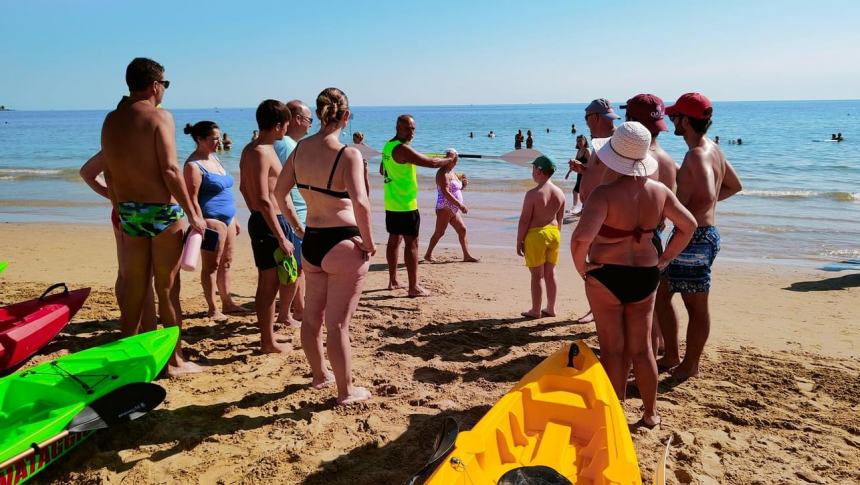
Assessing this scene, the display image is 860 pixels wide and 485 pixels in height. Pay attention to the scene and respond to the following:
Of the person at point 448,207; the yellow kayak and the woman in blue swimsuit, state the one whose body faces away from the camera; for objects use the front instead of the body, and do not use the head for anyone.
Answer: the yellow kayak

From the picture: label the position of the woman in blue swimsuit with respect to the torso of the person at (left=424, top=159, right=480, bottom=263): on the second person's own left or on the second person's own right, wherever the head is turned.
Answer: on the second person's own right

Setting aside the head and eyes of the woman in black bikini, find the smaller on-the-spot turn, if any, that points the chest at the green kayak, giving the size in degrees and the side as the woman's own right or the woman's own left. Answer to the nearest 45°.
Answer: approximately 135° to the woman's own left

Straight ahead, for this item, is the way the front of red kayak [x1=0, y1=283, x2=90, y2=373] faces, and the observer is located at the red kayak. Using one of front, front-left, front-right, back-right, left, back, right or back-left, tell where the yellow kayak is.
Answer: right

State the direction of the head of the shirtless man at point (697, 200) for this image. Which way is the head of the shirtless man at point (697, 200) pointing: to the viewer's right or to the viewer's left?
to the viewer's left

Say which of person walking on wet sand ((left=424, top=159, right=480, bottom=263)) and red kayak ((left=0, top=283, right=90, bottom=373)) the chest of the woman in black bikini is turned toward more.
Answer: the person walking on wet sand

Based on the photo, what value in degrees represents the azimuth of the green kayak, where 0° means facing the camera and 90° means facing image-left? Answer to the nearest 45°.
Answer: approximately 225°

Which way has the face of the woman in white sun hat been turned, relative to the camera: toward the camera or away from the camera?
away from the camera

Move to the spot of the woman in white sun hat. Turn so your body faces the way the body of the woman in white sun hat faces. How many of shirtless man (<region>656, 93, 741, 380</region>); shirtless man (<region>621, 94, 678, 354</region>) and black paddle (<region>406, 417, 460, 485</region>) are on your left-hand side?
1

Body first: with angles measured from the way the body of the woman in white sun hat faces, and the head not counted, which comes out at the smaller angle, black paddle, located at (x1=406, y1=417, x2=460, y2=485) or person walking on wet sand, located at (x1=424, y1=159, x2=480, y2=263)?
the person walking on wet sand

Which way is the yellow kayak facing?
away from the camera
